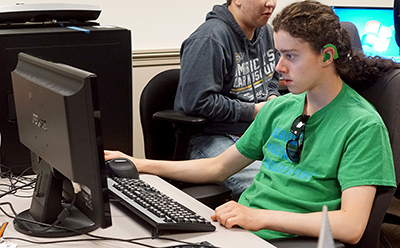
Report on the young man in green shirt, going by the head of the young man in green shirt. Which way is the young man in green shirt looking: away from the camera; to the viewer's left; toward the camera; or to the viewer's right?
to the viewer's left

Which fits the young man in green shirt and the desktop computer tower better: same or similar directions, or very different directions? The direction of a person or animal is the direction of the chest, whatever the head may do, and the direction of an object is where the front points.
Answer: very different directions

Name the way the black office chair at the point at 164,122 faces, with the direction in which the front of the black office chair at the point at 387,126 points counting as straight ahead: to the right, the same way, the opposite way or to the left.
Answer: to the left

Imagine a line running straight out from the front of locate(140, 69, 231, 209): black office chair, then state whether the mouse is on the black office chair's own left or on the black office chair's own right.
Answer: on the black office chair's own right

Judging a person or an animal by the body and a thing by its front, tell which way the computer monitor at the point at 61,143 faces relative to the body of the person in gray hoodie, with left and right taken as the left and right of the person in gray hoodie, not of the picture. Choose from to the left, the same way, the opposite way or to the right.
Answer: to the left
